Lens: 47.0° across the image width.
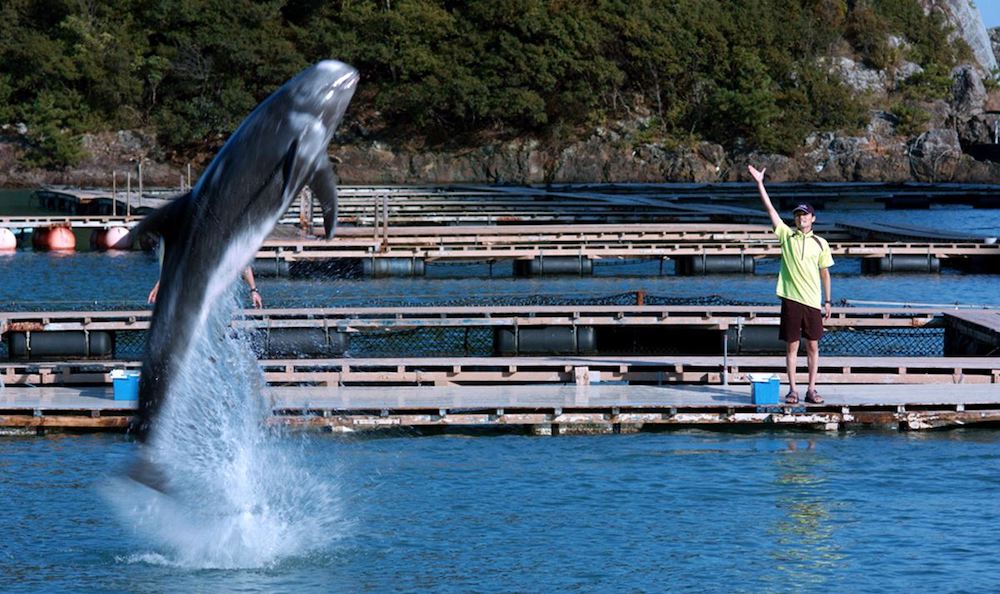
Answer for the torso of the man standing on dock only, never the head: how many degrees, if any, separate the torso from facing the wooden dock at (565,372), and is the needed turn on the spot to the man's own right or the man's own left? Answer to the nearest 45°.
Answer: approximately 135° to the man's own right

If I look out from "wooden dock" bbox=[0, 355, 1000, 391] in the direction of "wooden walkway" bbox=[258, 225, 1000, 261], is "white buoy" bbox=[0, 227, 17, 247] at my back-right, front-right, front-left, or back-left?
front-left

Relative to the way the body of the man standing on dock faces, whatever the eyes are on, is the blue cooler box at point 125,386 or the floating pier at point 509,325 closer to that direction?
the blue cooler box

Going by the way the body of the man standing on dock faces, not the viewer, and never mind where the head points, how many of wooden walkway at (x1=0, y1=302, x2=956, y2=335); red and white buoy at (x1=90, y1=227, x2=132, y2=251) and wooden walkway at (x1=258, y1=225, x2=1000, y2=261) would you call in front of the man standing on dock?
0

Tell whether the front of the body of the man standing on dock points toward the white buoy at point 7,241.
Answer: no

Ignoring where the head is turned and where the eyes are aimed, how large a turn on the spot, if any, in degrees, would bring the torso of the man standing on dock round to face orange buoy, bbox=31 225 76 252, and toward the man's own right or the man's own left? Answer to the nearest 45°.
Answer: approximately 135° to the man's own right

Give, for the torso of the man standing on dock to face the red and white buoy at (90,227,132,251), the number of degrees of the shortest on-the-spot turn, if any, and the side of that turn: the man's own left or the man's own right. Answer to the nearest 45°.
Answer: approximately 135° to the man's own right

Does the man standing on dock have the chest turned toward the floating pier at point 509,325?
no

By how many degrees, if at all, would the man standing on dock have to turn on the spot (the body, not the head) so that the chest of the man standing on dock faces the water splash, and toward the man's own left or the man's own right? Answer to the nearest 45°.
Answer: approximately 45° to the man's own right

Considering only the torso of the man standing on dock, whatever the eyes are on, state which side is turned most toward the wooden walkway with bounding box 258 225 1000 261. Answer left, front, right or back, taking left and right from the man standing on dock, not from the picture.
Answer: back

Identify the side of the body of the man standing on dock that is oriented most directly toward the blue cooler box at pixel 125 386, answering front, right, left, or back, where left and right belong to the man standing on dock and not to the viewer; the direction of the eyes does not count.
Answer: right

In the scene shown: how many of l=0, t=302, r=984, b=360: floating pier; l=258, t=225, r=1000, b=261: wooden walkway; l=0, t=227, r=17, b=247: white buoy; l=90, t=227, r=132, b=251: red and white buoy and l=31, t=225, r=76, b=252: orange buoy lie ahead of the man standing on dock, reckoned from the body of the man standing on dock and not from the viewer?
0

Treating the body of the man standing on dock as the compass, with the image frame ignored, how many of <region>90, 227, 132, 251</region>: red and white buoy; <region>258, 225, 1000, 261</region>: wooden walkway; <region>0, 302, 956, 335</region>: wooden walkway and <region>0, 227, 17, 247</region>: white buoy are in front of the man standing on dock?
0

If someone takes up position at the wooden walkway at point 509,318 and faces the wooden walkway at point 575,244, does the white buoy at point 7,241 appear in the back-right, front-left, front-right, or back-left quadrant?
front-left

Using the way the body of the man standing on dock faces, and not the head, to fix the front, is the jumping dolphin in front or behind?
in front

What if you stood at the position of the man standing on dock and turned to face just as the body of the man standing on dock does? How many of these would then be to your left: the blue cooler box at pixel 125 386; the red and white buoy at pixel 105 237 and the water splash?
0

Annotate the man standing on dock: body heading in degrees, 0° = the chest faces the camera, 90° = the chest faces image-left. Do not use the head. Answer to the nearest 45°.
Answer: approximately 0°
